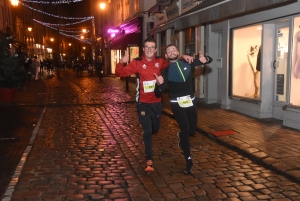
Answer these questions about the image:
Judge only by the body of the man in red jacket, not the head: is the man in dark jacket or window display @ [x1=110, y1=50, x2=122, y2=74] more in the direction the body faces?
the man in dark jacket

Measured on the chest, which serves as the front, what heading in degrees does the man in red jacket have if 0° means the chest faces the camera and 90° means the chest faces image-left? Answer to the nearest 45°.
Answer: approximately 0°

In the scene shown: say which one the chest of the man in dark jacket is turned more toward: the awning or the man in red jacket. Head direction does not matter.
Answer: the man in red jacket

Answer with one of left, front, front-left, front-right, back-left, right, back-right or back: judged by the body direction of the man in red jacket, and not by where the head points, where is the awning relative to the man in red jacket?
back

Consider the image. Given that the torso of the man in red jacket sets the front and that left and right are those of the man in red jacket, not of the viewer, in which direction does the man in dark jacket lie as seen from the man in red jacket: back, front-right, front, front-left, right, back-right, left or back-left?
left

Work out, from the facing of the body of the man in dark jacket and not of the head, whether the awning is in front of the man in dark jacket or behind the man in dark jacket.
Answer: behind

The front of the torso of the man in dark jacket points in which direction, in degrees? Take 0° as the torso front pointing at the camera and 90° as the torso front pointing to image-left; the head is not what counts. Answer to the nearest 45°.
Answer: approximately 0°

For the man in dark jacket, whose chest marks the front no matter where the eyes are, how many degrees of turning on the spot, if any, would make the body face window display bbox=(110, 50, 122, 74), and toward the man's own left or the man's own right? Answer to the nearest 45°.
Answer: approximately 180°

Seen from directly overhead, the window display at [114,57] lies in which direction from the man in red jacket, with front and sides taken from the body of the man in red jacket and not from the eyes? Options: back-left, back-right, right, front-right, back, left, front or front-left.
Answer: back

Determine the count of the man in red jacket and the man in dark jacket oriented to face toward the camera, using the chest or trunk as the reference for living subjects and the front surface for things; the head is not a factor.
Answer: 2

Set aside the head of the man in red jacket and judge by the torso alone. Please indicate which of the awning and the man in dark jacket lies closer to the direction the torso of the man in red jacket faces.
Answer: the man in dark jacket
